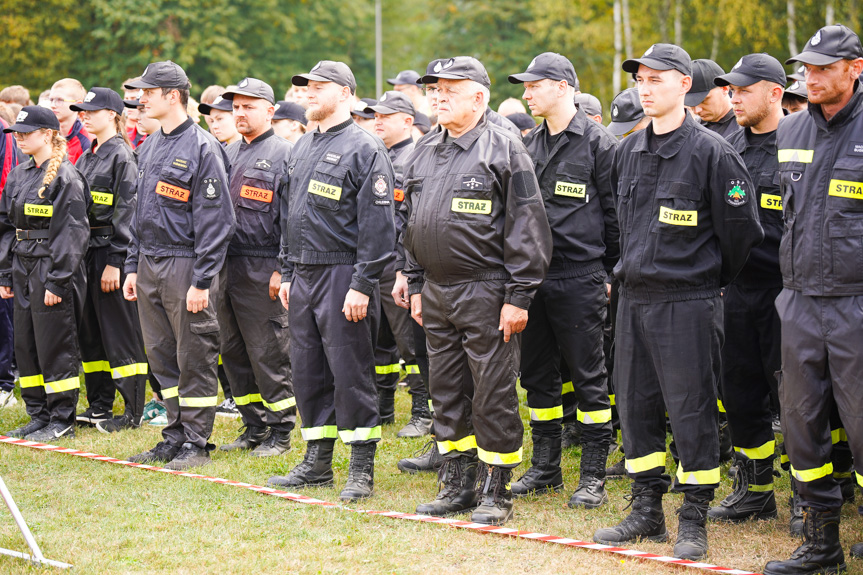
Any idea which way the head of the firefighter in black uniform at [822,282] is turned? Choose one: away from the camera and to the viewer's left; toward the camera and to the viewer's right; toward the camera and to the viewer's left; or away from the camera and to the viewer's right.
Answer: toward the camera and to the viewer's left

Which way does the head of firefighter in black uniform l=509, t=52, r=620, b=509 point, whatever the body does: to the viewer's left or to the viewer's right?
to the viewer's left

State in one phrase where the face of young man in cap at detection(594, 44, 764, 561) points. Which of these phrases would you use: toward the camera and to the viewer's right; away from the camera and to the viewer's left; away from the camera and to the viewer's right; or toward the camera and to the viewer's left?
toward the camera and to the viewer's left

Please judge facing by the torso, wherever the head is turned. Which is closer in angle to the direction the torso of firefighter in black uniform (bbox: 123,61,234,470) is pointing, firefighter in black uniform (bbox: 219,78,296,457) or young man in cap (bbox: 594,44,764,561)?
the young man in cap

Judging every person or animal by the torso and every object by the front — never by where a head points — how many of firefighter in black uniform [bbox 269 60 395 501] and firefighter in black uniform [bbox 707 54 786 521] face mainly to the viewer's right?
0

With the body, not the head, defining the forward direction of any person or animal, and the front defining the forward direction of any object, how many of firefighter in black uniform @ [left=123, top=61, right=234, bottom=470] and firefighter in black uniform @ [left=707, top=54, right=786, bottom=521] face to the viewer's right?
0

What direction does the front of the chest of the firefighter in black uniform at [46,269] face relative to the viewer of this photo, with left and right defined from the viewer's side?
facing the viewer and to the left of the viewer

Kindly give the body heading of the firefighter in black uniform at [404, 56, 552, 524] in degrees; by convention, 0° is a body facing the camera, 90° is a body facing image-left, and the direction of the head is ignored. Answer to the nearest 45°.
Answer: approximately 45°

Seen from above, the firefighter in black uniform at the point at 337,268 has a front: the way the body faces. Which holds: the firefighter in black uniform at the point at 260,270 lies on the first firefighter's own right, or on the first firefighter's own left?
on the first firefighter's own right

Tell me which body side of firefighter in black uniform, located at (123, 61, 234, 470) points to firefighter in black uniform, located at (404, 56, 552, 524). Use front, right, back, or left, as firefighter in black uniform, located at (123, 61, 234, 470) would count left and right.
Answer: left

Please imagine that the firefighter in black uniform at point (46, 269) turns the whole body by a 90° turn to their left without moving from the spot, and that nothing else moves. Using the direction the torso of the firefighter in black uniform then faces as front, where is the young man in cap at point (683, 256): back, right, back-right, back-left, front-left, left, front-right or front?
front

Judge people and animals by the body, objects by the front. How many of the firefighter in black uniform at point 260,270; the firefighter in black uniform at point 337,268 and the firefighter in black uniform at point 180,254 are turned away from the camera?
0

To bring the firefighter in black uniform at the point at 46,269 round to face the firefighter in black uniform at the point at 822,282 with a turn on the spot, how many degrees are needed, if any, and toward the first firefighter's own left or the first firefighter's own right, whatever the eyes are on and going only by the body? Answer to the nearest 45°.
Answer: approximately 90° to the first firefighter's own left

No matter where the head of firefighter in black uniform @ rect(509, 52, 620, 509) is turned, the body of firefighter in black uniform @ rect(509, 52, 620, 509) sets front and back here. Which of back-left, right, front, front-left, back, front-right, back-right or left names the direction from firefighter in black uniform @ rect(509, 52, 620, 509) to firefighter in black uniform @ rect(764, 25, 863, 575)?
left
